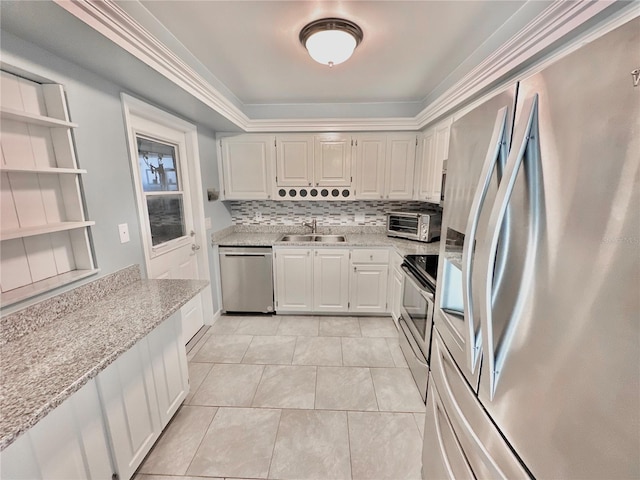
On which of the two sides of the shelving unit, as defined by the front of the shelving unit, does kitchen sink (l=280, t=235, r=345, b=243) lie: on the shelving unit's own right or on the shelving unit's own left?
on the shelving unit's own left

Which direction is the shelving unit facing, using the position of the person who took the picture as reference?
facing the viewer and to the right of the viewer

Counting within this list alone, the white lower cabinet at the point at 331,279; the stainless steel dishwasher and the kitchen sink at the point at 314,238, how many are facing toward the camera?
3

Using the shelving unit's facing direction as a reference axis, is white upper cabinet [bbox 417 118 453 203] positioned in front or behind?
in front

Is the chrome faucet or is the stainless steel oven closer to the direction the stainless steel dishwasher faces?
the stainless steel oven

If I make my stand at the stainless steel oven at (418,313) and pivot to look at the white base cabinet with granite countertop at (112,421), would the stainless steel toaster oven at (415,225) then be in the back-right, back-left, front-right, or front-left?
back-right

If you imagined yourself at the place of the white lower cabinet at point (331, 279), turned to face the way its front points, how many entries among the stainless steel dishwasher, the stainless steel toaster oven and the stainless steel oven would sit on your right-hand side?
1

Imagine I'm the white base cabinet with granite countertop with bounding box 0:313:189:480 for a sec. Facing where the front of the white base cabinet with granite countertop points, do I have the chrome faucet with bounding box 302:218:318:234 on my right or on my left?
on my left

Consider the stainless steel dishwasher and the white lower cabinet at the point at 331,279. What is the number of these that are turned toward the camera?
2

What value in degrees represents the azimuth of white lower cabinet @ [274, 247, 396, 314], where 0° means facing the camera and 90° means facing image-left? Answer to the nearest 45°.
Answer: approximately 0°

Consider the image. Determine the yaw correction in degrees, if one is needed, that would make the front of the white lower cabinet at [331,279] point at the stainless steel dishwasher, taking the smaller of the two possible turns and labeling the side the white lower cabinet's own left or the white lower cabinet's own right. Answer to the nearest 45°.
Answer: approximately 90° to the white lower cabinet's own right

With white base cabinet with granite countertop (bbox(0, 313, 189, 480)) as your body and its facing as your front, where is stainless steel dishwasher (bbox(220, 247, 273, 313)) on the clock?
The stainless steel dishwasher is roughly at 9 o'clock from the white base cabinet with granite countertop.

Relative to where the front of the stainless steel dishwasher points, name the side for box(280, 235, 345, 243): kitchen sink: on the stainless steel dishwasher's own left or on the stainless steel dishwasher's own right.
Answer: on the stainless steel dishwasher's own left

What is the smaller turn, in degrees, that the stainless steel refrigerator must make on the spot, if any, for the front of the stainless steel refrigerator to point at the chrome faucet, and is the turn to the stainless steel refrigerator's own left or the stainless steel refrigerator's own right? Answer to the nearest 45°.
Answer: approximately 90° to the stainless steel refrigerator's own right

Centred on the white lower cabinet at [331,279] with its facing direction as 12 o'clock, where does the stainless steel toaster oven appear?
The stainless steel toaster oven is roughly at 9 o'clock from the white lower cabinet.

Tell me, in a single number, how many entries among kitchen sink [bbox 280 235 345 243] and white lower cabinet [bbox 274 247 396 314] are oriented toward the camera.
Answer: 2

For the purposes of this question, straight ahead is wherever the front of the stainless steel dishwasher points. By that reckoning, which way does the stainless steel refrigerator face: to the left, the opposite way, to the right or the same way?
to the right
